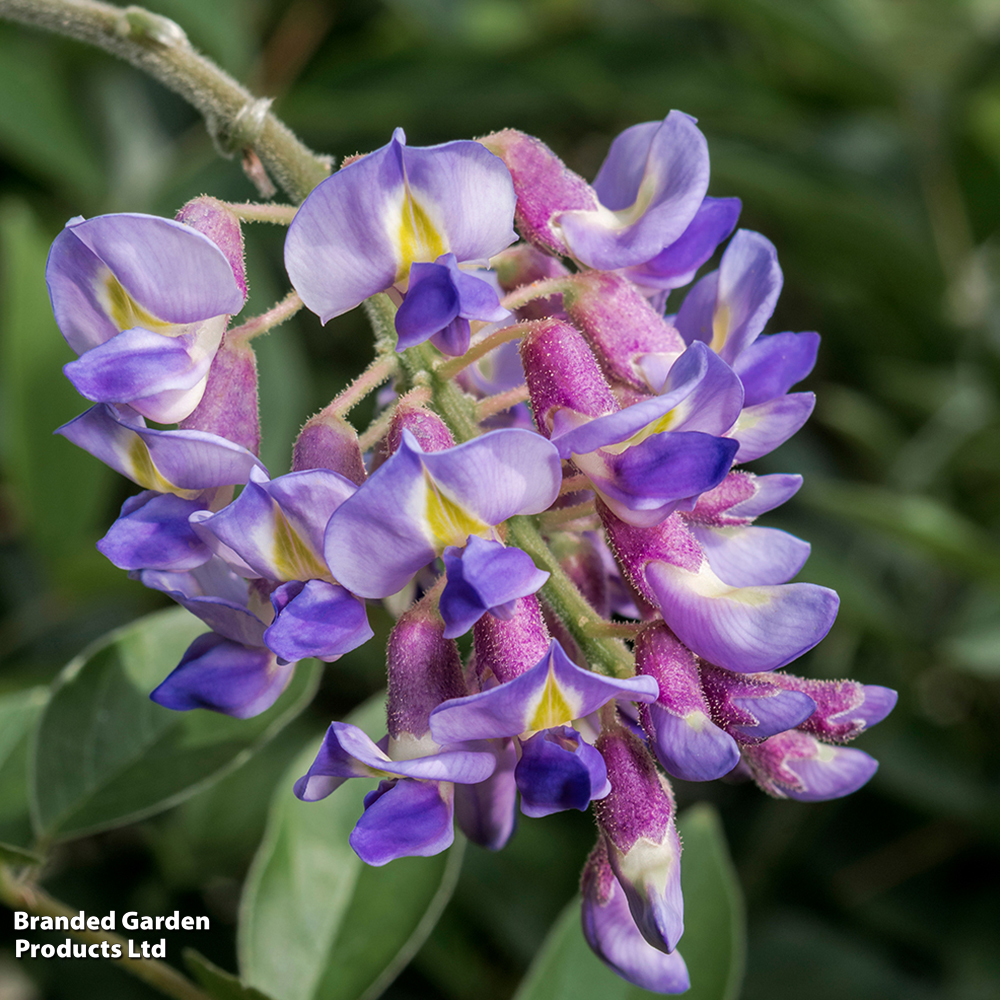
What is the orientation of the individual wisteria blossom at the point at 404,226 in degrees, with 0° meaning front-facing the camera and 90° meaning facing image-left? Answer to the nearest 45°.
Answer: approximately 0°

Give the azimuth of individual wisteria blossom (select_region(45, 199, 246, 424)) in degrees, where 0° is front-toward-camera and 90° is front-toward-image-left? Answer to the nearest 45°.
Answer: approximately 45°

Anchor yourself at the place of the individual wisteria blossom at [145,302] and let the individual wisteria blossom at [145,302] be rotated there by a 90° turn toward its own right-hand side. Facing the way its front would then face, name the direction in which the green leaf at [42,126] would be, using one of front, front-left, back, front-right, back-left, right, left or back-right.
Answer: front-right

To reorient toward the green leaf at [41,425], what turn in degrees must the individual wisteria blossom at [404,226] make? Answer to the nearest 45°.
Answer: approximately 135° to its right
